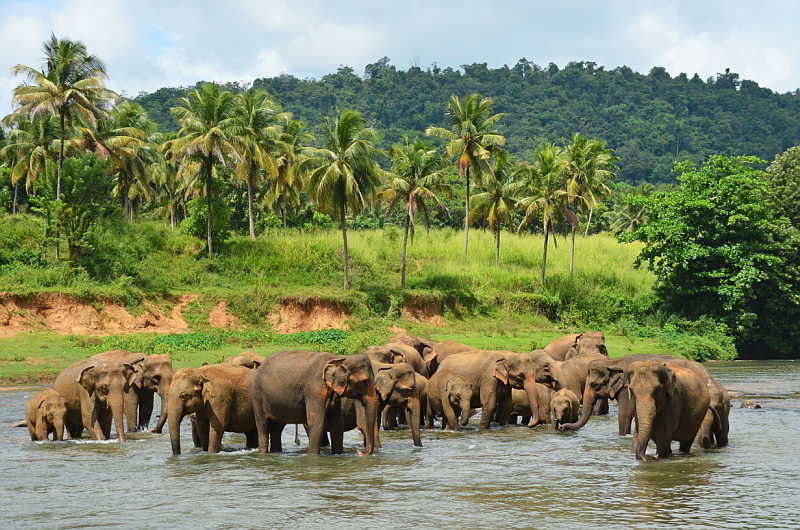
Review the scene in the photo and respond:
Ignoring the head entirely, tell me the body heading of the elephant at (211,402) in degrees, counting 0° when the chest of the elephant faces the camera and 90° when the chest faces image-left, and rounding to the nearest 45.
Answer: approximately 45°

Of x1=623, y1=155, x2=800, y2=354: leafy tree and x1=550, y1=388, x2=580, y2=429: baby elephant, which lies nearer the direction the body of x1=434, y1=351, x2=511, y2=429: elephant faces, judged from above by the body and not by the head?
the baby elephant

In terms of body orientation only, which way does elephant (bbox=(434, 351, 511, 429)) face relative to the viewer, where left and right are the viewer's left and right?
facing to the right of the viewer

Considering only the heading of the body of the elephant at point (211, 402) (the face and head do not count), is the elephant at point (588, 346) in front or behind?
behind

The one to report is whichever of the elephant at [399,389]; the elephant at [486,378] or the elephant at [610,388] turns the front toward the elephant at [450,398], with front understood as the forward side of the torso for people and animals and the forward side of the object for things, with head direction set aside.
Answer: the elephant at [610,388]

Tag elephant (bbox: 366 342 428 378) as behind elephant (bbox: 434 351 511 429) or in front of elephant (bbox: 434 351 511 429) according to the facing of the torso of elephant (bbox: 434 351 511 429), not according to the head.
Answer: behind

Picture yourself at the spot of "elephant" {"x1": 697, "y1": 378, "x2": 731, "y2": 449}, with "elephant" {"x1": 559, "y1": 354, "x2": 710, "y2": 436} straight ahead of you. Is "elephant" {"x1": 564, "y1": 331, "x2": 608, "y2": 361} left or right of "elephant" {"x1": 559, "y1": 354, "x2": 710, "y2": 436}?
right

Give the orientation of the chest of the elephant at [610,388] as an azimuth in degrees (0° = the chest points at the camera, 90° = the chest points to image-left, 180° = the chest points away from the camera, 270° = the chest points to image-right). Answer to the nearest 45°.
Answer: approximately 90°
